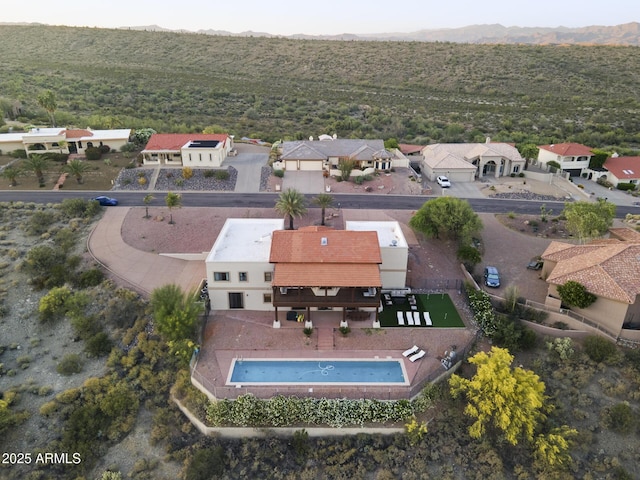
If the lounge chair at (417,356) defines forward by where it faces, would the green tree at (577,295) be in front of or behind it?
behind

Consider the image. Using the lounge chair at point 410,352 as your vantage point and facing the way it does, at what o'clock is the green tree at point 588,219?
The green tree is roughly at 6 o'clock from the lounge chair.

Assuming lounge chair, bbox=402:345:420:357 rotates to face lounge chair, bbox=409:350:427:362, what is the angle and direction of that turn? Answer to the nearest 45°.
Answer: approximately 90° to its left

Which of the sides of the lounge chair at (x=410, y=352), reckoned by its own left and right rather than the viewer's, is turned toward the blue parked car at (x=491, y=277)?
back

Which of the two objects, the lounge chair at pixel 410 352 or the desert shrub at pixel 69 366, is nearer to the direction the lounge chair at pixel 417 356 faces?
the desert shrub

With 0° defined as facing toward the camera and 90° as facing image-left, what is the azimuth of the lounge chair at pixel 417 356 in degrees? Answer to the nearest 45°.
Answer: approximately 45°

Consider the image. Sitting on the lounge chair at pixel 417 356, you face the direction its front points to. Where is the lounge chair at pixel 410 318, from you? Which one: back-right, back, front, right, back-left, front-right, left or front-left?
back-right

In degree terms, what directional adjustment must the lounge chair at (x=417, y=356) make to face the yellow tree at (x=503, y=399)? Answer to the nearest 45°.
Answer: approximately 90° to its left

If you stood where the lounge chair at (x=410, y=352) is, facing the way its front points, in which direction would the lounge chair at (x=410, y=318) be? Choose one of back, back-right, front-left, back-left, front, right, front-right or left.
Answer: back-right

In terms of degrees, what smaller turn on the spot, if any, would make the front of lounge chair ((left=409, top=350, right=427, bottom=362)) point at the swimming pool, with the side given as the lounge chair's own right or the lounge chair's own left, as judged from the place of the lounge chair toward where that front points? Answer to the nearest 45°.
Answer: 0° — it already faces it

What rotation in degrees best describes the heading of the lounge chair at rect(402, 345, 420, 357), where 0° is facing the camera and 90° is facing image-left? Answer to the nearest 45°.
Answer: approximately 45°
